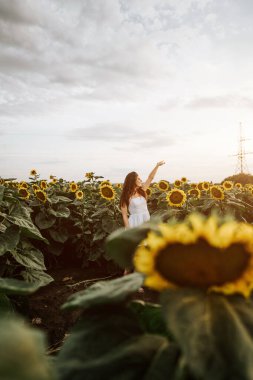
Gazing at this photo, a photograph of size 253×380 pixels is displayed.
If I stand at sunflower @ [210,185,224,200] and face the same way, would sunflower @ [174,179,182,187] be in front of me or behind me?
behind

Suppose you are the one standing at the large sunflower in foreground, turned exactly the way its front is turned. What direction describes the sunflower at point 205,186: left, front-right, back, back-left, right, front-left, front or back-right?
back

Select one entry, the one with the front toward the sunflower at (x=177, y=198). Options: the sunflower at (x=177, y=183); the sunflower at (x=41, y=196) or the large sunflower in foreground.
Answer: the sunflower at (x=177, y=183)

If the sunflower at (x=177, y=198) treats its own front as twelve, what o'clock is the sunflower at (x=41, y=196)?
the sunflower at (x=41, y=196) is roughly at 3 o'clock from the sunflower at (x=177, y=198).

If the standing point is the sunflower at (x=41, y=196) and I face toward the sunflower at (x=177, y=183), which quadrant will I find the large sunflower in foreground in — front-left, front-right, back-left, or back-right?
back-right

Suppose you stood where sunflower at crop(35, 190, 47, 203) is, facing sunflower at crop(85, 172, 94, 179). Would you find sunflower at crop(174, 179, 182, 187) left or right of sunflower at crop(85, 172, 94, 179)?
right

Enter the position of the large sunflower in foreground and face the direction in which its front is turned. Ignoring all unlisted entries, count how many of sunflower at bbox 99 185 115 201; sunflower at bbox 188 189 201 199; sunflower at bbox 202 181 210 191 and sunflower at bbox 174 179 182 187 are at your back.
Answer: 4
